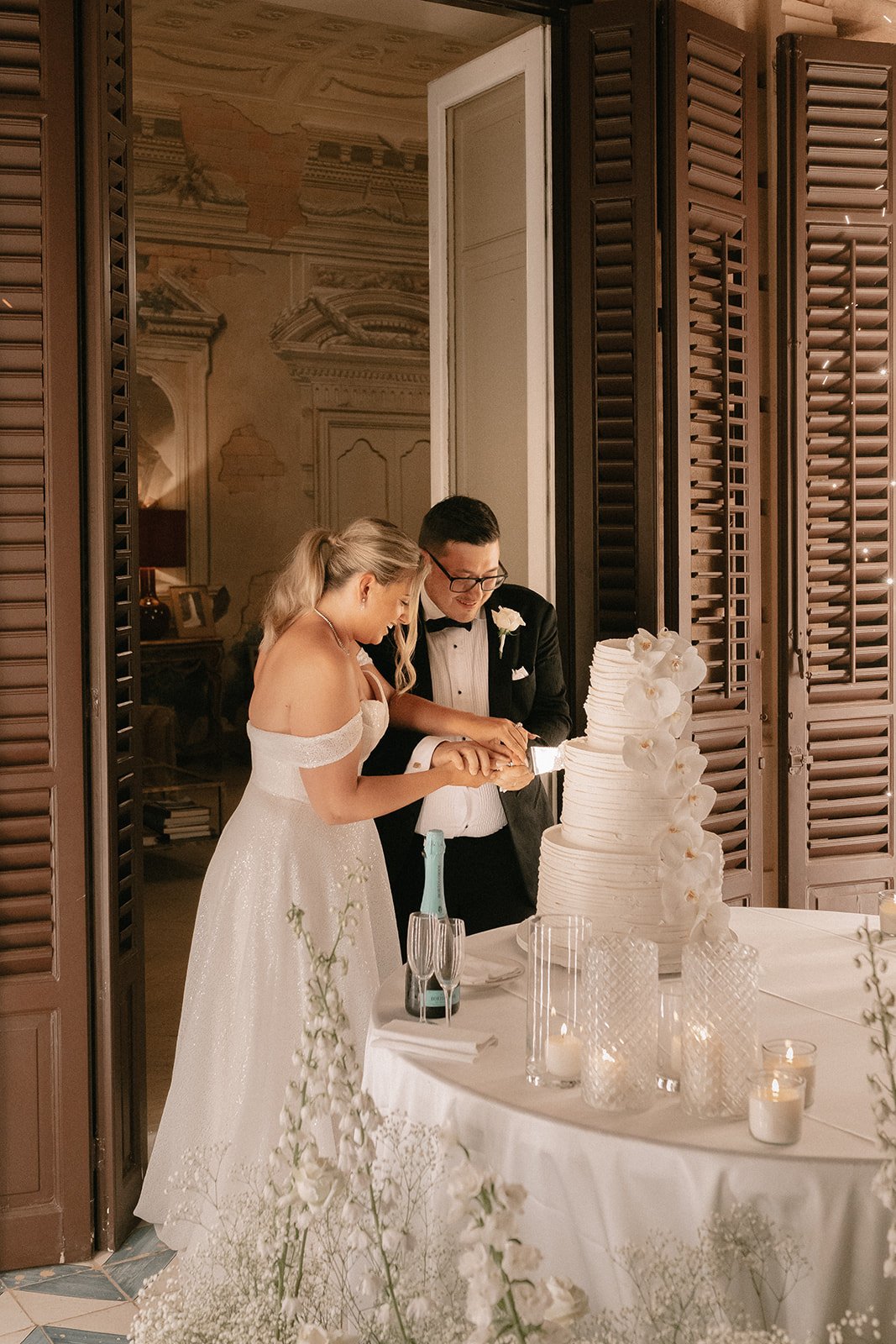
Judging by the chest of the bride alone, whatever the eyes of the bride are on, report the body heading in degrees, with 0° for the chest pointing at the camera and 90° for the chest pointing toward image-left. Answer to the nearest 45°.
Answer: approximately 270°

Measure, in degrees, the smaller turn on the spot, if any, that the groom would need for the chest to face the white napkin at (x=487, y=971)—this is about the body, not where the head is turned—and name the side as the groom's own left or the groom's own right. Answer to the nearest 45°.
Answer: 0° — they already face it

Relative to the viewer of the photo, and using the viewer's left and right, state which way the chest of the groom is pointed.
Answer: facing the viewer

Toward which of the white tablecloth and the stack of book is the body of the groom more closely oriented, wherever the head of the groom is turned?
the white tablecloth

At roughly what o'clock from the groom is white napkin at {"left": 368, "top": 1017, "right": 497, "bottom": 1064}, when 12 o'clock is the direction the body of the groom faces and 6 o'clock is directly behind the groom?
The white napkin is roughly at 12 o'clock from the groom.

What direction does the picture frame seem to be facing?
toward the camera

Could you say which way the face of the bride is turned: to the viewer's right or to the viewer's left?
to the viewer's right

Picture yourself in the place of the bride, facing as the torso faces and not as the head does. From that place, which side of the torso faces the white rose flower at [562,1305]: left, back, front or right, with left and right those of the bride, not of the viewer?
right

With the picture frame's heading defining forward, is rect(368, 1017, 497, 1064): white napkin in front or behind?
in front

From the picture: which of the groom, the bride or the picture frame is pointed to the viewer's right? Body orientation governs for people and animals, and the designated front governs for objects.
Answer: the bride

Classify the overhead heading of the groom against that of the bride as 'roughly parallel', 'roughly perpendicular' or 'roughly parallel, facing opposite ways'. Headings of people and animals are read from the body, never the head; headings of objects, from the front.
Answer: roughly perpendicular

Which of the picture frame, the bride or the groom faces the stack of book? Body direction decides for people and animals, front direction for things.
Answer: the picture frame

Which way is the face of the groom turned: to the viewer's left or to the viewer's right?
to the viewer's left

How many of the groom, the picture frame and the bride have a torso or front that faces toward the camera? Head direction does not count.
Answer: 2
